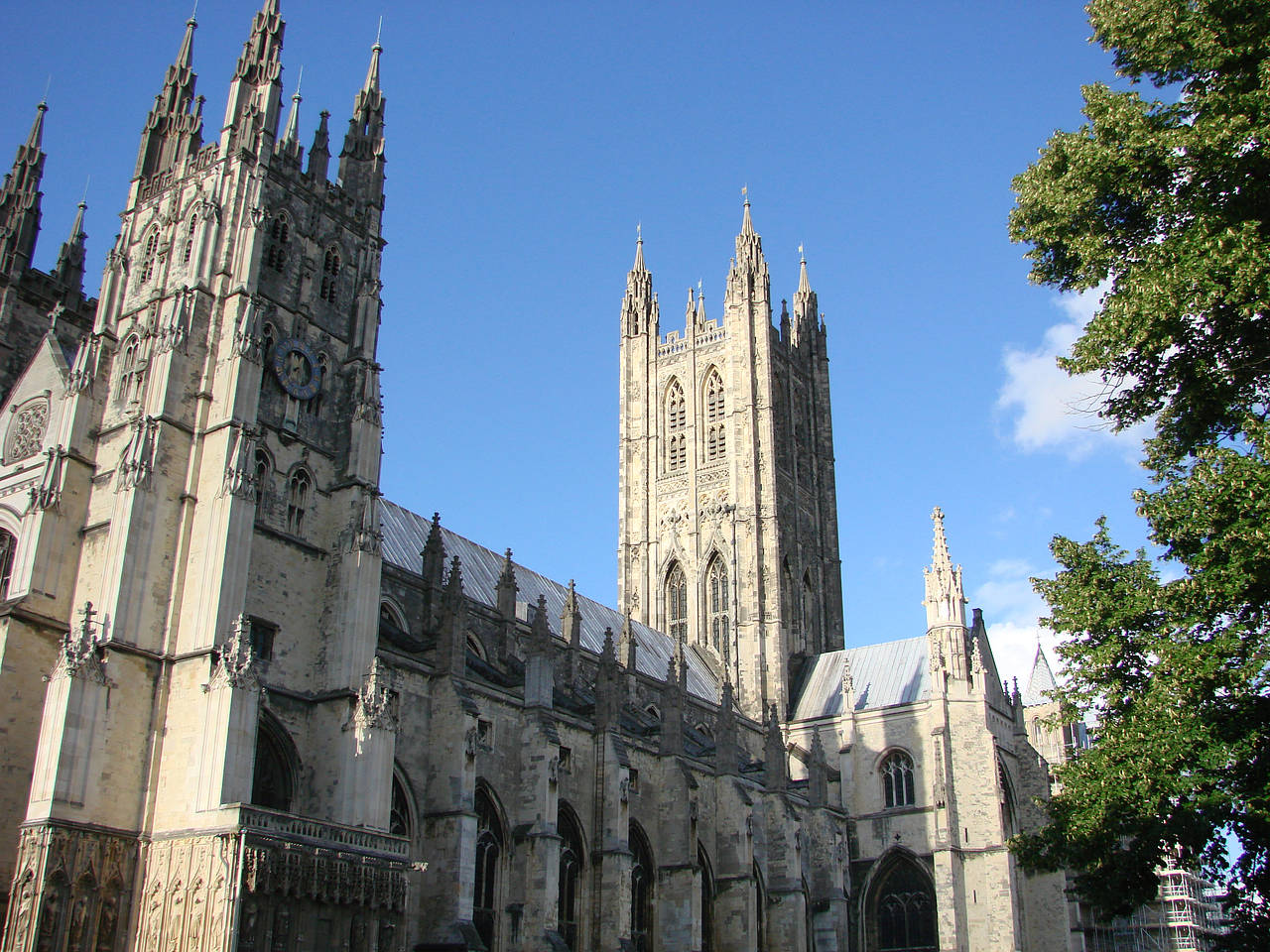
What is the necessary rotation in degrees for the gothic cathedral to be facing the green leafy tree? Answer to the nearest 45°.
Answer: approximately 90° to its left

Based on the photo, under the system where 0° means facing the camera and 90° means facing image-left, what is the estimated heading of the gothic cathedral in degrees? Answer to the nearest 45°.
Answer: approximately 45°
